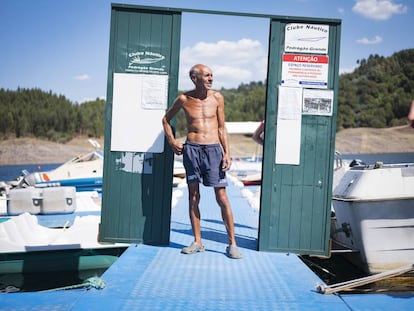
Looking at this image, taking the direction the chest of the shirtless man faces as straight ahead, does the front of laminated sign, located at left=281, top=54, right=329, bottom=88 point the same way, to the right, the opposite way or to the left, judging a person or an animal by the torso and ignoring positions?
the same way

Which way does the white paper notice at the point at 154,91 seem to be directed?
toward the camera

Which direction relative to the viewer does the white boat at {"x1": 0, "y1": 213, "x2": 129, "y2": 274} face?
to the viewer's right

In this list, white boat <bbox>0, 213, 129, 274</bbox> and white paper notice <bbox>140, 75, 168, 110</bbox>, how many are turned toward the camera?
1

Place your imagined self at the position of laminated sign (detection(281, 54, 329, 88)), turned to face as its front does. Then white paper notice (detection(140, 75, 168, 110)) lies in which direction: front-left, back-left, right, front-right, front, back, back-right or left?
right

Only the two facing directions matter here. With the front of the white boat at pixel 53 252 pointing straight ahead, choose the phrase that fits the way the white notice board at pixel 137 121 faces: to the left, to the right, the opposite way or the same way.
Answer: to the right

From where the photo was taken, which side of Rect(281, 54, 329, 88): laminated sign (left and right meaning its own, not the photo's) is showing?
front

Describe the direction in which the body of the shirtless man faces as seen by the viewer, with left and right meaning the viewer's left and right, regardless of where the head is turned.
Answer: facing the viewer

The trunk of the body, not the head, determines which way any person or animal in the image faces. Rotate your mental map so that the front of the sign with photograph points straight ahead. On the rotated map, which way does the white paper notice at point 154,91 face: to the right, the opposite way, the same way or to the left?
the same way

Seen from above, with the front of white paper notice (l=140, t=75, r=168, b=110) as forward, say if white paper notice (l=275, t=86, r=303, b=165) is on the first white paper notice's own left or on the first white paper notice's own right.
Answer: on the first white paper notice's own left

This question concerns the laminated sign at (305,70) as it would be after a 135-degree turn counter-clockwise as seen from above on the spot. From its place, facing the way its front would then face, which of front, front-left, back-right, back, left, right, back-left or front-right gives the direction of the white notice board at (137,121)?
back-left
